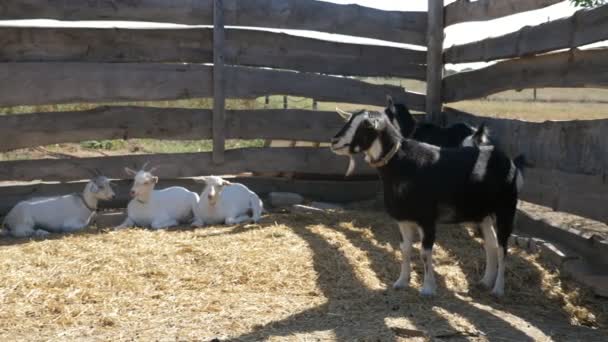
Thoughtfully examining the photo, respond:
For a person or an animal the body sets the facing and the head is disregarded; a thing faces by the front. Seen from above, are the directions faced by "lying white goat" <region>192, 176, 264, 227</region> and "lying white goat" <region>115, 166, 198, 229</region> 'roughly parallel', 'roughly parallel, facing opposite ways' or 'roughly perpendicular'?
roughly parallel

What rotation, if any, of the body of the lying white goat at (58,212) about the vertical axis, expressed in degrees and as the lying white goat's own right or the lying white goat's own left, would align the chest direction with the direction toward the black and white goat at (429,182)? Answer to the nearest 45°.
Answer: approximately 45° to the lying white goat's own right

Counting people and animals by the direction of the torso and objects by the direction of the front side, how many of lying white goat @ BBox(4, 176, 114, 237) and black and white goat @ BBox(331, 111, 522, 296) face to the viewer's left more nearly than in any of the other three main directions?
1

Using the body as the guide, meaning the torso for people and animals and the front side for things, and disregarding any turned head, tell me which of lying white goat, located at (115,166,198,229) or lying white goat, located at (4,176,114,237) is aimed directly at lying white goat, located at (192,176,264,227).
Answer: lying white goat, located at (4,176,114,237)

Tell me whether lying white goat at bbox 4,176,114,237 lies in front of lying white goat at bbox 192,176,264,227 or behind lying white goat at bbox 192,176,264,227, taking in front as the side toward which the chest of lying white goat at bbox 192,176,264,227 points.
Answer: in front

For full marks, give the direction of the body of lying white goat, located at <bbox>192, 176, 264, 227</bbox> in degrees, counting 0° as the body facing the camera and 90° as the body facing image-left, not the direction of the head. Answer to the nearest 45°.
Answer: approximately 45°

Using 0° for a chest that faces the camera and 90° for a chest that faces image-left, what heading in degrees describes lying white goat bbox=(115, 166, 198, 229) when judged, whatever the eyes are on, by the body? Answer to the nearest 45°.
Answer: approximately 45°

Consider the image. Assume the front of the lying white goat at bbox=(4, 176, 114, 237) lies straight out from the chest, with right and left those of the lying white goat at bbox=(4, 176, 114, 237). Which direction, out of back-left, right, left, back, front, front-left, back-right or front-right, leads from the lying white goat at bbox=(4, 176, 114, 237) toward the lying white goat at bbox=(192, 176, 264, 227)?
front

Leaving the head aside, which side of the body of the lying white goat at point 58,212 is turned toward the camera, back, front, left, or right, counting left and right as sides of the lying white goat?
right

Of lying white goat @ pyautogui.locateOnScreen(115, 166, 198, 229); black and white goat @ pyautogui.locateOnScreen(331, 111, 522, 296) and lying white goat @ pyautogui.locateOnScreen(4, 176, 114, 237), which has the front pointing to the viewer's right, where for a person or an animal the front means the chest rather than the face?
lying white goat @ pyautogui.locateOnScreen(4, 176, 114, 237)

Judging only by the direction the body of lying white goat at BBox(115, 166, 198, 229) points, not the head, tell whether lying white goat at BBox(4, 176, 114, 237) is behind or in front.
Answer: in front

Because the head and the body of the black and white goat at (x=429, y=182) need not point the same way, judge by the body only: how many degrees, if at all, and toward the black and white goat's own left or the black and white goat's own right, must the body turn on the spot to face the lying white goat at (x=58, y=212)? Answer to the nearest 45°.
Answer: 0° — it already faces it

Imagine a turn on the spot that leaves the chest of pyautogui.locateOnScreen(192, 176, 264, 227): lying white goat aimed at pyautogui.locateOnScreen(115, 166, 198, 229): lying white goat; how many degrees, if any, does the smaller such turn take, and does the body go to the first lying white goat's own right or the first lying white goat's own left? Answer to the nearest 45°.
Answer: approximately 45° to the first lying white goat's own right

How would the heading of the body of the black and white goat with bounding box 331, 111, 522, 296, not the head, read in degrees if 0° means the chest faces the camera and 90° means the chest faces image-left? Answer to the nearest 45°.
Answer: approximately 90°

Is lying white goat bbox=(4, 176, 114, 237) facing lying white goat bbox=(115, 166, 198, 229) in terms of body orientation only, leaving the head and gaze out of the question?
yes
